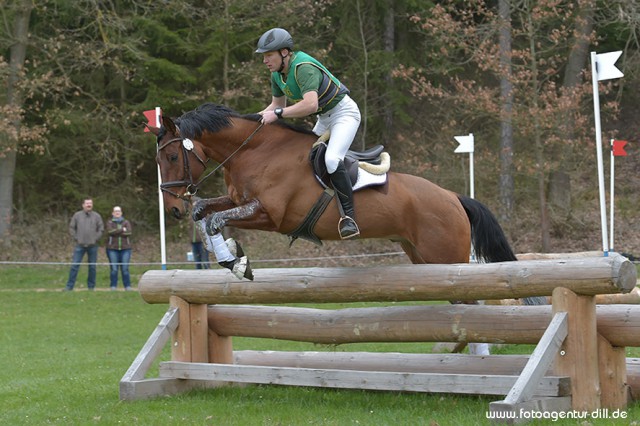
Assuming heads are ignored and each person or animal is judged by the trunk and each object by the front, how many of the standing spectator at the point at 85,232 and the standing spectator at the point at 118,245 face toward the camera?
2

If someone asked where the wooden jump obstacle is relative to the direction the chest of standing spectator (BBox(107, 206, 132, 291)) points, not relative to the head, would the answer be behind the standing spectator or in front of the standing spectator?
in front

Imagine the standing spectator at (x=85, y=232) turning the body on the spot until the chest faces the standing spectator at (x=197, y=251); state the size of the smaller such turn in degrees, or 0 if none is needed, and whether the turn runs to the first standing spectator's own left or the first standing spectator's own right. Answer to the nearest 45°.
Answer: approximately 90° to the first standing spectator's own left

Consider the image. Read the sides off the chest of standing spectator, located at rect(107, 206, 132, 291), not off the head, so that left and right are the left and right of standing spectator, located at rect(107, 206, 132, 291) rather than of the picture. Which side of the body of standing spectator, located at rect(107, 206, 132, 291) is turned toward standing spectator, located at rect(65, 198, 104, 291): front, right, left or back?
right

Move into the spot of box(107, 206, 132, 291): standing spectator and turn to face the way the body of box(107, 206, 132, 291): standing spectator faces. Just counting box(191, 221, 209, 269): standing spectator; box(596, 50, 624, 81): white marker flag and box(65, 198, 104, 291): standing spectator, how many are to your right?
1

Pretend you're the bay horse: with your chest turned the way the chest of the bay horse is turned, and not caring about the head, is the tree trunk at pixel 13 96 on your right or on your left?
on your right

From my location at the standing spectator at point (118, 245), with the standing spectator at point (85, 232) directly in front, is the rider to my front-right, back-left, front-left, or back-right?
back-left

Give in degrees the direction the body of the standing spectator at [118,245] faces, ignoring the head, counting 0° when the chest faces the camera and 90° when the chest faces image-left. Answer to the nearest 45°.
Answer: approximately 0°

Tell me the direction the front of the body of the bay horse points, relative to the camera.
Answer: to the viewer's left

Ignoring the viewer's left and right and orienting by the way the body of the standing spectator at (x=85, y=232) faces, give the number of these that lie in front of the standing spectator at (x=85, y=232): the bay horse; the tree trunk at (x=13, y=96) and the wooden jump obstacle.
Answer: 2

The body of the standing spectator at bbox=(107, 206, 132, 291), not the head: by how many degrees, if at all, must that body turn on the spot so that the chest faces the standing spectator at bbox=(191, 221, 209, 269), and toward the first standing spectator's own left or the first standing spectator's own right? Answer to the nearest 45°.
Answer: approximately 90° to the first standing spectator's own left

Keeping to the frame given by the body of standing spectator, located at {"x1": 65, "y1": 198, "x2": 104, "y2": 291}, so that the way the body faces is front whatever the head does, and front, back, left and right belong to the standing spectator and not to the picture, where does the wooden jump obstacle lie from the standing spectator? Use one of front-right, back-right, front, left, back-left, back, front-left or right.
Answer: front

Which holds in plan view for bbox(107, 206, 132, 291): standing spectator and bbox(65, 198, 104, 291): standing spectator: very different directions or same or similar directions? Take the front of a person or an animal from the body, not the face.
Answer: same or similar directions

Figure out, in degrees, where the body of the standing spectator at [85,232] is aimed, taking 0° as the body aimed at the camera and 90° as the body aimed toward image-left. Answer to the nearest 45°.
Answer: approximately 0°
